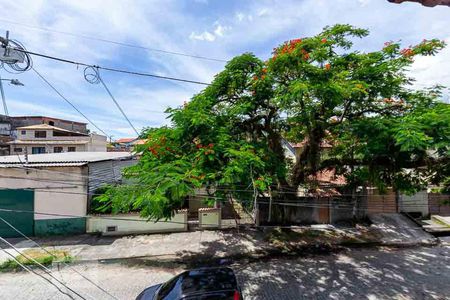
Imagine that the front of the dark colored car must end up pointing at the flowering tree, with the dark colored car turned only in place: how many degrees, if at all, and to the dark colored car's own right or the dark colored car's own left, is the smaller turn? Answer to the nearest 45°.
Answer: approximately 135° to the dark colored car's own right

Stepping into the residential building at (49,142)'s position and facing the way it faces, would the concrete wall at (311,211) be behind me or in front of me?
in front

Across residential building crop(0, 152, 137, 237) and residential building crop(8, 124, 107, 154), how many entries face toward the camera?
2

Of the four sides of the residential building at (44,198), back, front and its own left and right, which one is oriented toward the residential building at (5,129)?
back

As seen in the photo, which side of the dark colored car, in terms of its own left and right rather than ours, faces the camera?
left

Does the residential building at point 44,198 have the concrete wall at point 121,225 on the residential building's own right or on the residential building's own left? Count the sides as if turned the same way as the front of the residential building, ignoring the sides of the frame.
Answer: on the residential building's own left

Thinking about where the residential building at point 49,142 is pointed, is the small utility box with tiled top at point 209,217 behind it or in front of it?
in front

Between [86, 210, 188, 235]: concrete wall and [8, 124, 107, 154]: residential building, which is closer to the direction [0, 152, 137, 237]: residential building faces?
the concrete wall

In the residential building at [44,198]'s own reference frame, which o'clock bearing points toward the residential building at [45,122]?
the residential building at [45,122] is roughly at 6 o'clock from the residential building at [44,198].

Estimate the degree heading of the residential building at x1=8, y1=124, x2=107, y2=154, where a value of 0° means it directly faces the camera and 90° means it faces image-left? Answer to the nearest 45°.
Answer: approximately 0°

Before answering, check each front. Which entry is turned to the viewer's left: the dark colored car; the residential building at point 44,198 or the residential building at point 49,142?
the dark colored car

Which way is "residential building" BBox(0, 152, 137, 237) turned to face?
toward the camera
